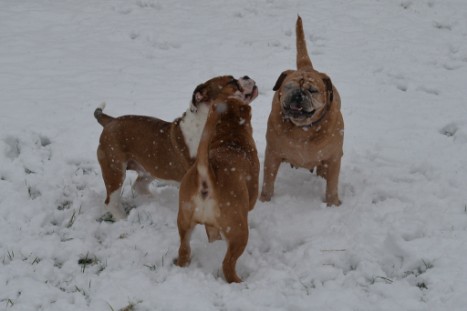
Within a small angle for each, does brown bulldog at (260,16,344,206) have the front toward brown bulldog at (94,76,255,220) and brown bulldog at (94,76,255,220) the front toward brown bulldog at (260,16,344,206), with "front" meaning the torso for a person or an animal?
no

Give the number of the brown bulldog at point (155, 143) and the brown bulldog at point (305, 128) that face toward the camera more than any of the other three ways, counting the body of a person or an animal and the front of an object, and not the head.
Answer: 1

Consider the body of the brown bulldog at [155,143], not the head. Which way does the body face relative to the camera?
to the viewer's right

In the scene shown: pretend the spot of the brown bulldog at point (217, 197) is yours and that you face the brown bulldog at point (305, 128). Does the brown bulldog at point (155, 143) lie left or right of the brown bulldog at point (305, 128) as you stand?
left

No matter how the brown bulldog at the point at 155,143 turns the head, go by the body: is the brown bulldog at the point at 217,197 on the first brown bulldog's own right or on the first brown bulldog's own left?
on the first brown bulldog's own right

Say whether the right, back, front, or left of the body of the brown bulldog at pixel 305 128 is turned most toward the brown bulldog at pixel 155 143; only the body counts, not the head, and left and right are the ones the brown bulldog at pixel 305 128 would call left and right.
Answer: right

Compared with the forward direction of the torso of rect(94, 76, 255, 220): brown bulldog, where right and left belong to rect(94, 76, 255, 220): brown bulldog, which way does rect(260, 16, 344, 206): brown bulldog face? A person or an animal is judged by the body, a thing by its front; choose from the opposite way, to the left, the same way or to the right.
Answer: to the right

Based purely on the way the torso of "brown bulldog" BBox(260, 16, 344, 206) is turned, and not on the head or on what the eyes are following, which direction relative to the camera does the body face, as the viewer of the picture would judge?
toward the camera

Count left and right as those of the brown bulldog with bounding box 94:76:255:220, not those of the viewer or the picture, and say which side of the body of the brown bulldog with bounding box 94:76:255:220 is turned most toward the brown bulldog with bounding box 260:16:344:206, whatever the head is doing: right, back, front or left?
front

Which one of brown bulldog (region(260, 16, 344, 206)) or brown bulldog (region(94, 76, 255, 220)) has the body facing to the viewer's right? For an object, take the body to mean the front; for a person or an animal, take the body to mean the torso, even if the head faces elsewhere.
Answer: brown bulldog (region(94, 76, 255, 220))
